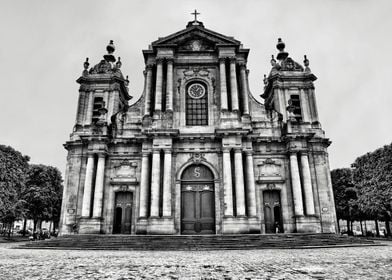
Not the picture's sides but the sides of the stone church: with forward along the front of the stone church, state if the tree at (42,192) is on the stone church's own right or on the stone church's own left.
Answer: on the stone church's own right

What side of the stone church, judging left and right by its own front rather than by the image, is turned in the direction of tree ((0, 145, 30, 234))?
right

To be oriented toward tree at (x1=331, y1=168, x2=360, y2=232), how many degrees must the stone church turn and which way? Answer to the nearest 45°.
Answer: approximately 135° to its left

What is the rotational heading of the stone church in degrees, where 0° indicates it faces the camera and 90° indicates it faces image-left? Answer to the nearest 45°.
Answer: approximately 0°

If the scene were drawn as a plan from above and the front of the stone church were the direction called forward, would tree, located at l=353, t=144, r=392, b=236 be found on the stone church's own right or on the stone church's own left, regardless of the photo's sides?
on the stone church's own left
